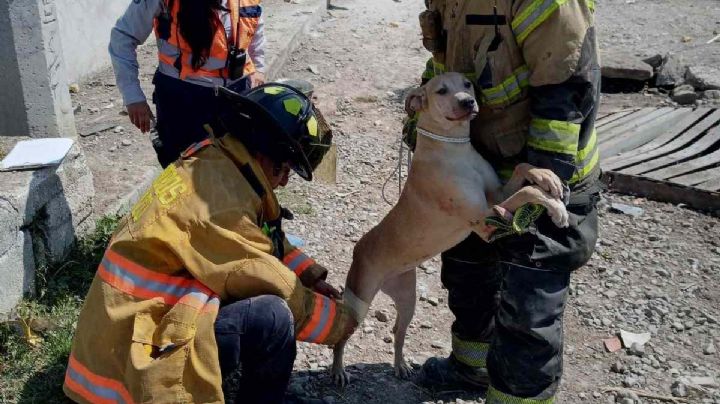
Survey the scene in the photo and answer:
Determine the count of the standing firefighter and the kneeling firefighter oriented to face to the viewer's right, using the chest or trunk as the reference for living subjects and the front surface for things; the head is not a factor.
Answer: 1

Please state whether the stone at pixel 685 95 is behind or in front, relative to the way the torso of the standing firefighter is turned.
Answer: behind

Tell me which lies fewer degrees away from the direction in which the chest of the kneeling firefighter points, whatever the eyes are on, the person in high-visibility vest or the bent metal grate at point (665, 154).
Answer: the bent metal grate

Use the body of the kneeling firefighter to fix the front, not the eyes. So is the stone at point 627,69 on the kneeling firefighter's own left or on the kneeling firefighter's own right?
on the kneeling firefighter's own left

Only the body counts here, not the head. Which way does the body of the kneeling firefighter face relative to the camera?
to the viewer's right

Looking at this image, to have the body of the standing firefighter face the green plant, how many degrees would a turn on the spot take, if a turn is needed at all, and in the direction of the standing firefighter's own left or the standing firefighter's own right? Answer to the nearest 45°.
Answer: approximately 45° to the standing firefighter's own right

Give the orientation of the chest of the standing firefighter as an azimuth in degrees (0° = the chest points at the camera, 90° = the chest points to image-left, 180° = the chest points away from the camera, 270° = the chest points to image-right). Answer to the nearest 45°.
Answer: approximately 45°

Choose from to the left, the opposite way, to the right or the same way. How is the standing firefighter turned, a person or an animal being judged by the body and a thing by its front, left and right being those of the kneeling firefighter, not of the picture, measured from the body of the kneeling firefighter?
the opposite way

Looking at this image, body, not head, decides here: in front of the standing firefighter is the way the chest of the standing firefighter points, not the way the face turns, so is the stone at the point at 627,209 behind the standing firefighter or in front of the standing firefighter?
behind

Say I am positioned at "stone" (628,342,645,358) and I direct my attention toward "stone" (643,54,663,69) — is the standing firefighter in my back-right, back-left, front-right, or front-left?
back-left
